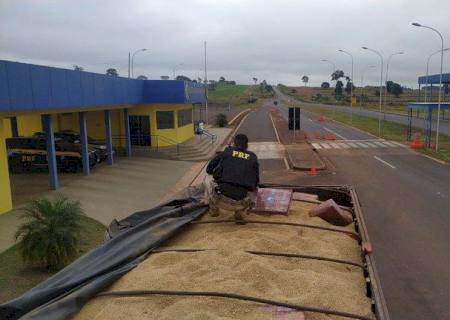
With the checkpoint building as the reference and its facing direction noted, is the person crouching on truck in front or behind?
in front

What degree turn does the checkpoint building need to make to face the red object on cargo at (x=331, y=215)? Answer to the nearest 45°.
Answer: approximately 45° to its right

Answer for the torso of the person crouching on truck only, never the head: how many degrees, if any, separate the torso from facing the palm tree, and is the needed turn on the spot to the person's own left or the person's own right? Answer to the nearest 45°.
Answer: approximately 45° to the person's own left

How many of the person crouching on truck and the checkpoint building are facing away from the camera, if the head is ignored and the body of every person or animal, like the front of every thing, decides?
1

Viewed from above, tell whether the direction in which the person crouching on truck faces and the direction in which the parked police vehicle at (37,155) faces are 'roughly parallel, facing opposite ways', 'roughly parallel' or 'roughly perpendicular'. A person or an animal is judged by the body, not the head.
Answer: roughly perpendicular

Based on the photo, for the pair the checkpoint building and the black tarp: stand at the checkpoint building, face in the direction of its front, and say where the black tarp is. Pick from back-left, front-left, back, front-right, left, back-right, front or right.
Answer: front-right

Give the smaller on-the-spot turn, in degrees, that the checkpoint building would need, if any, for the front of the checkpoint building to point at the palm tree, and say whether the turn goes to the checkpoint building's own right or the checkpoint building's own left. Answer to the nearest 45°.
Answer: approximately 45° to the checkpoint building's own right

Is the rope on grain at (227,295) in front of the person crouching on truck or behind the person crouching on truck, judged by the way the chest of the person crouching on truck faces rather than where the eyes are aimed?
behind

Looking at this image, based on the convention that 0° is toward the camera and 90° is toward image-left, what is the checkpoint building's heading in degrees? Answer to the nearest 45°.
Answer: approximately 315°

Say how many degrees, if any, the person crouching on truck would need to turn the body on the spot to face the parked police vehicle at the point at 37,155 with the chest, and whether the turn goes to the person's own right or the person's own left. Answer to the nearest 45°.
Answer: approximately 45° to the person's own left

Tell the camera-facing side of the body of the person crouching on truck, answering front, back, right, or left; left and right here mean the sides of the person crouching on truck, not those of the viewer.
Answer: back

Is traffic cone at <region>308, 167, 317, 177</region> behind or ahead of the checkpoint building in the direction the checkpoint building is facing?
ahead

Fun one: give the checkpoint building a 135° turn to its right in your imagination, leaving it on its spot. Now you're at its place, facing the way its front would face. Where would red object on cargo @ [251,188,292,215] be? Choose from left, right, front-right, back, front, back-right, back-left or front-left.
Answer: left
